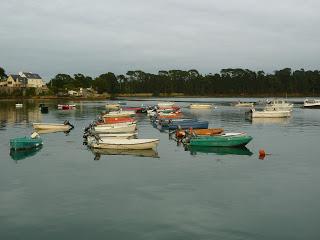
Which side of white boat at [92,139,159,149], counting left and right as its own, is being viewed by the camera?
right

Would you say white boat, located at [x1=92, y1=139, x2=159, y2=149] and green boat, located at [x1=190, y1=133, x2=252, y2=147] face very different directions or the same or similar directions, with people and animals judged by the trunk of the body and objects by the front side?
same or similar directions

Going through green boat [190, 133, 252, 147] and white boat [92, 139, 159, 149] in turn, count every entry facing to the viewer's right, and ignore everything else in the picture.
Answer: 2

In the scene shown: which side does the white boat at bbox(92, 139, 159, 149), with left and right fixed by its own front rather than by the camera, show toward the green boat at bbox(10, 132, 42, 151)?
back

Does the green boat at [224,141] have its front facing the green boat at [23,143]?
no

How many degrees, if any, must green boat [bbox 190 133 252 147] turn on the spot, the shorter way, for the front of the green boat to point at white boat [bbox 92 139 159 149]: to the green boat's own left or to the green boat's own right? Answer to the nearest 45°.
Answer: approximately 180°

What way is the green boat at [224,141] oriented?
to the viewer's right

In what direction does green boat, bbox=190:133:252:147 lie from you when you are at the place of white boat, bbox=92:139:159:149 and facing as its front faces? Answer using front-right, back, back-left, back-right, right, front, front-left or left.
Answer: front
